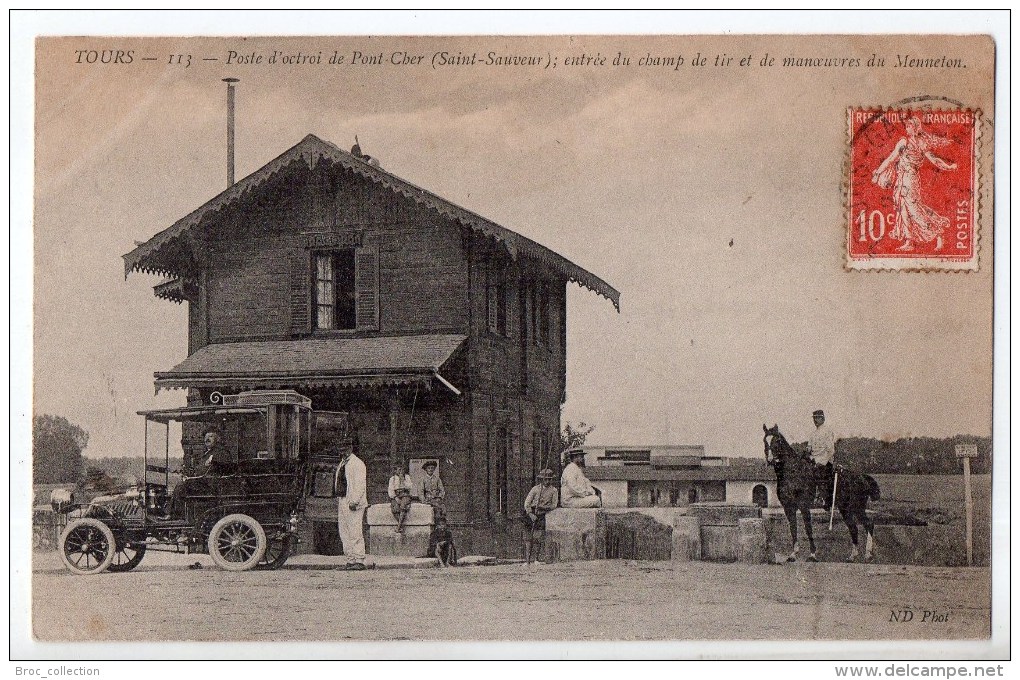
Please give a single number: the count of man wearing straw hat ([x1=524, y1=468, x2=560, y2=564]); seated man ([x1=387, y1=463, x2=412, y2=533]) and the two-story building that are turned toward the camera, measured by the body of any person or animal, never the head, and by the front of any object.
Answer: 3

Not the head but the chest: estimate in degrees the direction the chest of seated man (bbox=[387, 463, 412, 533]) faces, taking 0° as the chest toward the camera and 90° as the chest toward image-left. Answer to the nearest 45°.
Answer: approximately 0°

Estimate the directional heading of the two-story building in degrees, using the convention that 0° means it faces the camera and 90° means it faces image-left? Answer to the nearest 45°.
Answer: approximately 0°
